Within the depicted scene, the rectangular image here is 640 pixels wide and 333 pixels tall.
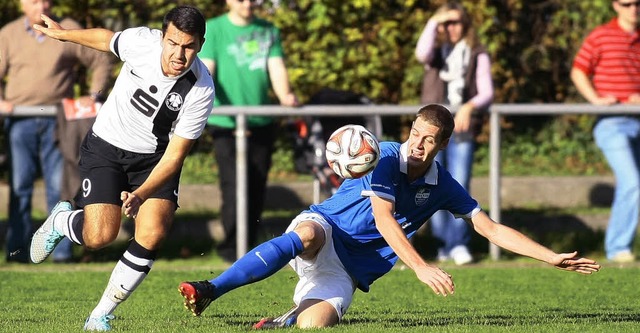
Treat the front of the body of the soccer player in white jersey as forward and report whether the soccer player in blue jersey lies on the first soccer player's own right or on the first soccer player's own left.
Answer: on the first soccer player's own left

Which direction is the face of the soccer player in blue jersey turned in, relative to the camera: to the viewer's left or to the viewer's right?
to the viewer's left

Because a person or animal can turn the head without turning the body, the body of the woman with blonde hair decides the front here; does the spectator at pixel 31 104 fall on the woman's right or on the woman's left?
on the woman's right

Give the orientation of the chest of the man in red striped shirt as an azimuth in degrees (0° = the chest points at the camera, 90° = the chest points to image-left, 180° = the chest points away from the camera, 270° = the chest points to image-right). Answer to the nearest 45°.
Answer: approximately 0°

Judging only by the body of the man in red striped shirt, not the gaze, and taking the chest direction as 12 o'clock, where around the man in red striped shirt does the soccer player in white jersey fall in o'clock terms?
The soccer player in white jersey is roughly at 1 o'clock from the man in red striped shirt.

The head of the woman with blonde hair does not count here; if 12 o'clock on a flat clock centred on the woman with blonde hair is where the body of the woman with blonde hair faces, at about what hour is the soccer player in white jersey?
The soccer player in white jersey is roughly at 1 o'clock from the woman with blonde hair.

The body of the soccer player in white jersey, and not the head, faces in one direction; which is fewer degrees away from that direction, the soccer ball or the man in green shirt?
the soccer ball

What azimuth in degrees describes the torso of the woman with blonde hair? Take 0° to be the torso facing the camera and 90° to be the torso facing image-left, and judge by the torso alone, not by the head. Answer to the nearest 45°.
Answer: approximately 0°
